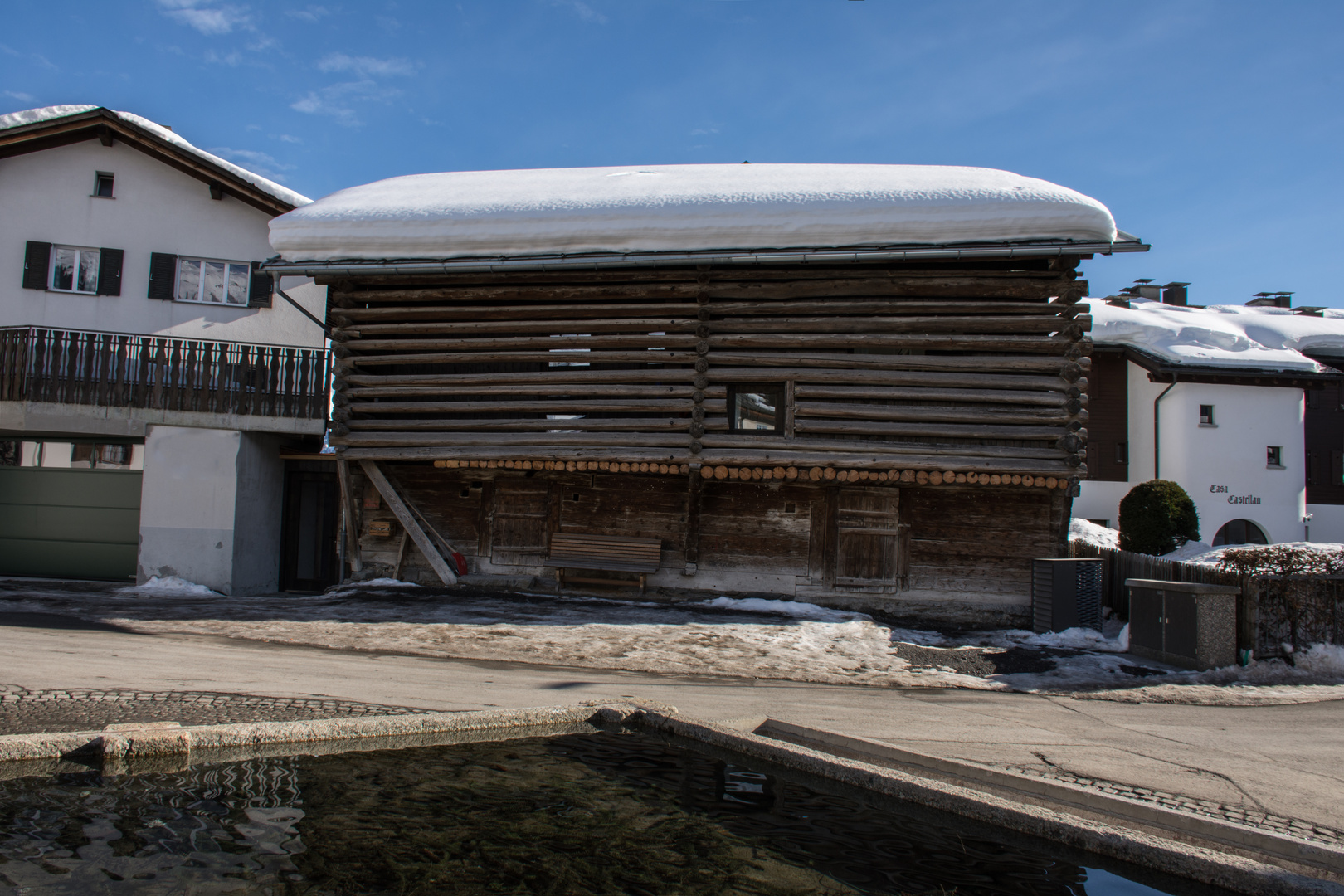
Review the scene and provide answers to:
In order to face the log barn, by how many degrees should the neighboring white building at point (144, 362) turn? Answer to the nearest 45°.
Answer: approximately 45° to its left

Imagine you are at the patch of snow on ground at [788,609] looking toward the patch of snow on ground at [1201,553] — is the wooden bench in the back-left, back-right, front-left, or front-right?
back-left

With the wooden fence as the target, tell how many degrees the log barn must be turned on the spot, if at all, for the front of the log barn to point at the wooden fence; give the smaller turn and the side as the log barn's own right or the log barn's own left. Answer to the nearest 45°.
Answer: approximately 45° to the log barn's own left

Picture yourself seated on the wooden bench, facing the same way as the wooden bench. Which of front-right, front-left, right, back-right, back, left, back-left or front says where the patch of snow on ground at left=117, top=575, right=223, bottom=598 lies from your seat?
right

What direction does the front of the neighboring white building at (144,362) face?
toward the camera

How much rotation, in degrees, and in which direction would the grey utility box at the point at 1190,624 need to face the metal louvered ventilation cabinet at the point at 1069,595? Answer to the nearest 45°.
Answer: approximately 90° to its right

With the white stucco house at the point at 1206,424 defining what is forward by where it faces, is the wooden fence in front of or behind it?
in front

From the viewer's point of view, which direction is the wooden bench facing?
toward the camera

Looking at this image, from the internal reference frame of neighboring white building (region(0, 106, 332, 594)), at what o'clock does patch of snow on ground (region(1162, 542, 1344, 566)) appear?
The patch of snow on ground is roughly at 10 o'clock from the neighboring white building.

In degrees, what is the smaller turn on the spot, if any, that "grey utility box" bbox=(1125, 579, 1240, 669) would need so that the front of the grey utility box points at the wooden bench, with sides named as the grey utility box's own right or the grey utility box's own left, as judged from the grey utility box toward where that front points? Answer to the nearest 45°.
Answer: approximately 45° to the grey utility box's own right

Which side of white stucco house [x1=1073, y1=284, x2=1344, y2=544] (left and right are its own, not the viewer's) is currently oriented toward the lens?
front

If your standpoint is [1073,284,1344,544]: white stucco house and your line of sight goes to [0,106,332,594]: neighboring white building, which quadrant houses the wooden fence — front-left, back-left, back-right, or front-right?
front-left

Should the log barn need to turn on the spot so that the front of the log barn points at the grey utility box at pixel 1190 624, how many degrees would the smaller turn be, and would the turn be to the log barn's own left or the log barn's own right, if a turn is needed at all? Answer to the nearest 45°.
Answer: approximately 45° to the log barn's own left

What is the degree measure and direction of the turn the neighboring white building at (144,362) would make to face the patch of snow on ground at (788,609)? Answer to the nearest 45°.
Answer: approximately 45° to its left

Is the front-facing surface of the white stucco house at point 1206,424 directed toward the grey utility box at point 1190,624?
yes
